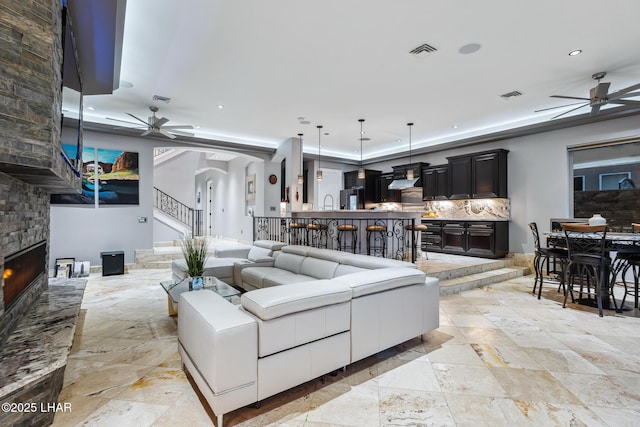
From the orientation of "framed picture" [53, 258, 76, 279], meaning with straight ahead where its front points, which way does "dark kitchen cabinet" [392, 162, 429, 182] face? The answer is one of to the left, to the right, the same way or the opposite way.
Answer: to the right

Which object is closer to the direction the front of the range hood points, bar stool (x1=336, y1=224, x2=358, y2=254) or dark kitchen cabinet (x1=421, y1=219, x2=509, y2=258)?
the bar stool

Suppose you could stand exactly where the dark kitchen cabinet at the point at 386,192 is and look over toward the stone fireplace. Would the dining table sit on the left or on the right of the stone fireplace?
left

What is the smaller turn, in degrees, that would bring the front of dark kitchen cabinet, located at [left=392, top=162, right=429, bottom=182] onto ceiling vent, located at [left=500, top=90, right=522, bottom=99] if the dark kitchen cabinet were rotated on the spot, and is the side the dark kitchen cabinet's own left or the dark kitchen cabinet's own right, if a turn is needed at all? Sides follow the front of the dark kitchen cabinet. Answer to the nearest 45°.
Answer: approximately 90° to the dark kitchen cabinet's own left

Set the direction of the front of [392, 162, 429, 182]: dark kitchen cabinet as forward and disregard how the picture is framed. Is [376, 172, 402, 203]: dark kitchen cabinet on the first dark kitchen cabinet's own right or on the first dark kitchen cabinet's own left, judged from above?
on the first dark kitchen cabinet's own right

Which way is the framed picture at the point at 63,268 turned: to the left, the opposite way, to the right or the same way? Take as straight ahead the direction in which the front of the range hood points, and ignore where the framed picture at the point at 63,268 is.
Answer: to the left
